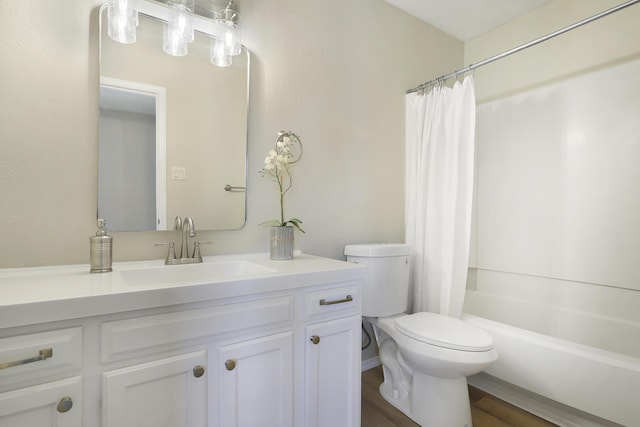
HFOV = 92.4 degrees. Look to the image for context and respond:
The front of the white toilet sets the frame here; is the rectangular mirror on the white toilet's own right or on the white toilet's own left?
on the white toilet's own right

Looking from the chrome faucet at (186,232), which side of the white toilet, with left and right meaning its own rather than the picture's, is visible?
right

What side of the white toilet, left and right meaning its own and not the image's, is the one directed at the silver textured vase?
right

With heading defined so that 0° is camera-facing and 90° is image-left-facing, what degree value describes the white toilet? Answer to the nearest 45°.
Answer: approximately 315°
